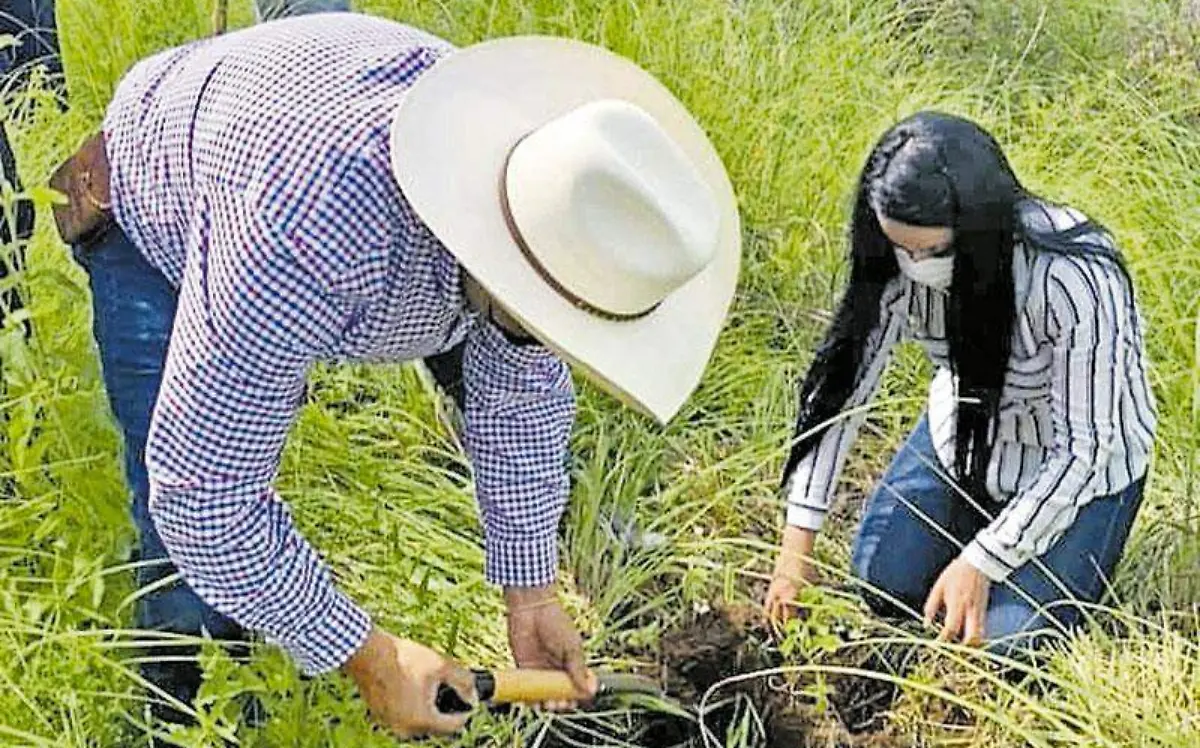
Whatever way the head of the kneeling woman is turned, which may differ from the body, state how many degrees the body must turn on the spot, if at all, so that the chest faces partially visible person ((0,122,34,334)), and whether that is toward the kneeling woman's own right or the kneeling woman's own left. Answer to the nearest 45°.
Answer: approximately 45° to the kneeling woman's own right

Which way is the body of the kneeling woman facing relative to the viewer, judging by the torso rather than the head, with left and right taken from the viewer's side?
facing the viewer and to the left of the viewer

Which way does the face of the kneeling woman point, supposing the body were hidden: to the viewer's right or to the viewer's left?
to the viewer's left

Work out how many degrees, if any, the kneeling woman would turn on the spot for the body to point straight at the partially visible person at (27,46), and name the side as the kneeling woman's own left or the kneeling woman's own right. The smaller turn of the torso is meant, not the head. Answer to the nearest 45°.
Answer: approximately 45° to the kneeling woman's own right
